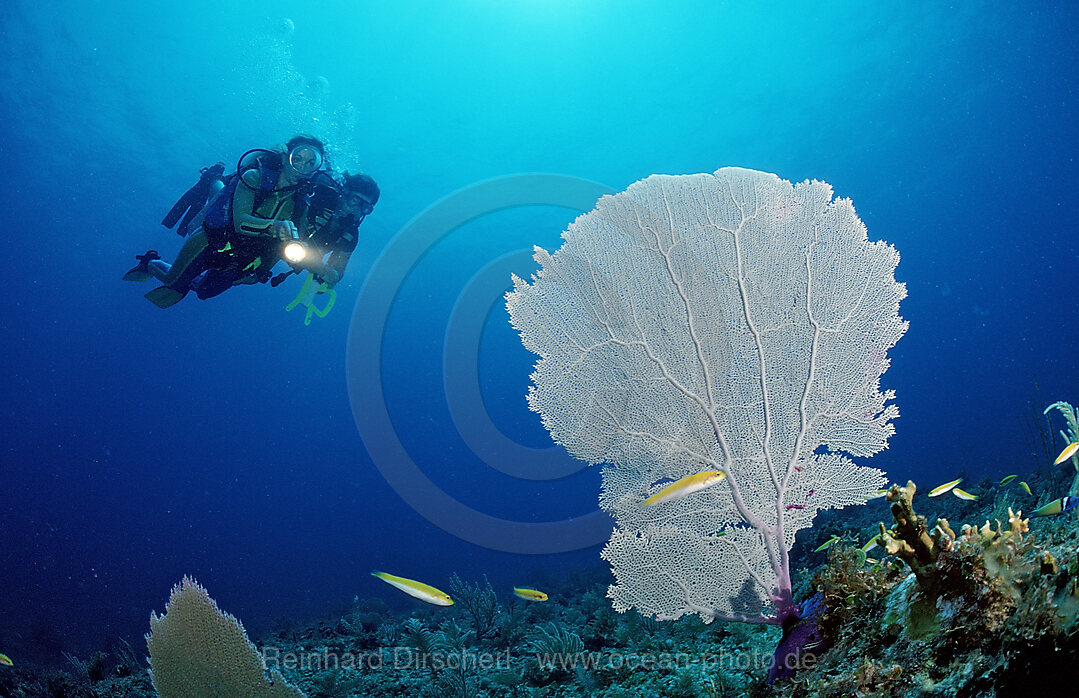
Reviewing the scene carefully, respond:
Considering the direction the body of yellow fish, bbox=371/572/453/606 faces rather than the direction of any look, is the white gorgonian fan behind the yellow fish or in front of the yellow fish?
in front

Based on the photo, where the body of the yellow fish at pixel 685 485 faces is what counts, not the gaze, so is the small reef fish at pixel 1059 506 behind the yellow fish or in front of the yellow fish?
in front

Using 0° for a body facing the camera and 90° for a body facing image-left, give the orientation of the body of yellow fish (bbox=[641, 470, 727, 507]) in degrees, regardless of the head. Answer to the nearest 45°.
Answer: approximately 270°

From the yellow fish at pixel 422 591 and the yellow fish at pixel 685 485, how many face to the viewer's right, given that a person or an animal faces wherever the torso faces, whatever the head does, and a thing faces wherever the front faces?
2

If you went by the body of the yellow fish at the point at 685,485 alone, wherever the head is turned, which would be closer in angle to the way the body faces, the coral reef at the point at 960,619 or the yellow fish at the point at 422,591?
the coral reef

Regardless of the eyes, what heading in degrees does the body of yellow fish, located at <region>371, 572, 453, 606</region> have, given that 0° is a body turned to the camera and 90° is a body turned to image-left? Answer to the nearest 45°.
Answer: approximately 270°
